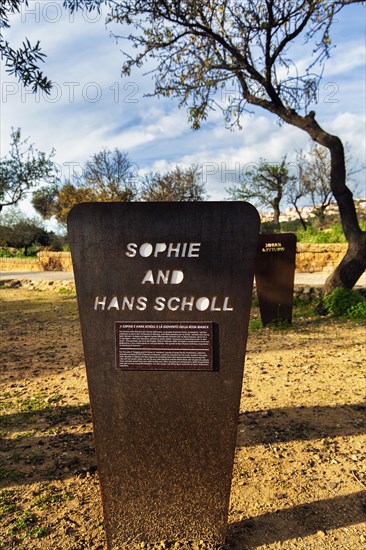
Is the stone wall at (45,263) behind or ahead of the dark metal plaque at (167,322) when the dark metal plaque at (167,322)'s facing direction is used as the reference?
behind

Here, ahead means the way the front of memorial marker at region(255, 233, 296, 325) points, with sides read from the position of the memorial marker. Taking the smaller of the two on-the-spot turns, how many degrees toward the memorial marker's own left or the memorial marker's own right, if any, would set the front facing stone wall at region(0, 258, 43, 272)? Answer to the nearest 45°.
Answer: approximately 135° to the memorial marker's own right

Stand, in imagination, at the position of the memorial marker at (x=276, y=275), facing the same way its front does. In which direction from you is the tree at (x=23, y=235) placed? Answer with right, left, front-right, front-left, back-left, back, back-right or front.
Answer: back-right

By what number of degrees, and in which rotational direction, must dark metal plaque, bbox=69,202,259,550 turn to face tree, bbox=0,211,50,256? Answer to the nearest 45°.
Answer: approximately 180°

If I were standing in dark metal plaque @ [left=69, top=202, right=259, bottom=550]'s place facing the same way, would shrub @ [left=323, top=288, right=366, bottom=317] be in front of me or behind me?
behind

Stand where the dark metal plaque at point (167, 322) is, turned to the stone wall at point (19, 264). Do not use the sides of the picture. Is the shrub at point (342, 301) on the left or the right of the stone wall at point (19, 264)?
right

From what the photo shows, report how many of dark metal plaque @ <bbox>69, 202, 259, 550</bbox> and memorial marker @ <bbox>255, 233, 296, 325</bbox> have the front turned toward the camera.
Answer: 2

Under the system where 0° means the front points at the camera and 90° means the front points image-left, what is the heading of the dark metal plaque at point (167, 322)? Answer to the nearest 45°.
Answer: approximately 0°

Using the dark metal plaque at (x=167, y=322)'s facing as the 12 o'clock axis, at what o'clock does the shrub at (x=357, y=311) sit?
The shrub is roughly at 7 o'clock from the dark metal plaque.

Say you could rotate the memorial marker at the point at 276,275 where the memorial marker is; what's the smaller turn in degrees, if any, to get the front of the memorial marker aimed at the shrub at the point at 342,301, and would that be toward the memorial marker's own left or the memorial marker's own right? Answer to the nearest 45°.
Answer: approximately 135° to the memorial marker's own left

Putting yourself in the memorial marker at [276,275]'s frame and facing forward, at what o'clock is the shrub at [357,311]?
The shrub is roughly at 8 o'clock from the memorial marker.

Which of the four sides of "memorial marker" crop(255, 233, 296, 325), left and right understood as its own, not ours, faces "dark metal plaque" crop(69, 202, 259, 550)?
front
